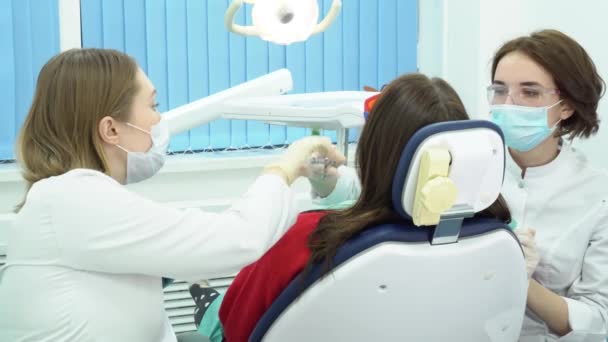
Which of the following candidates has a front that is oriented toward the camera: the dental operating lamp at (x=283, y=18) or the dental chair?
the dental operating lamp

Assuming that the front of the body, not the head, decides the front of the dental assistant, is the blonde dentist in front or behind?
in front

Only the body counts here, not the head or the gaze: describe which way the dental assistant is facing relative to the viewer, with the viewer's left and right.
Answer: facing the viewer and to the left of the viewer

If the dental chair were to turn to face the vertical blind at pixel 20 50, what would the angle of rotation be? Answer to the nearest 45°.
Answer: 0° — it already faces it

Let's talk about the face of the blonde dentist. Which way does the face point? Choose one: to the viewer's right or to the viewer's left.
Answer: to the viewer's right

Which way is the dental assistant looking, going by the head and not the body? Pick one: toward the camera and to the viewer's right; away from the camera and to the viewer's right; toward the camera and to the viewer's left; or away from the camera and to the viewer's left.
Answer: toward the camera and to the viewer's left

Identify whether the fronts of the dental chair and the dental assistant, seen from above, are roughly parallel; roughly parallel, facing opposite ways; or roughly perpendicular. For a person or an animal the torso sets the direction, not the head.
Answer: roughly perpendicular

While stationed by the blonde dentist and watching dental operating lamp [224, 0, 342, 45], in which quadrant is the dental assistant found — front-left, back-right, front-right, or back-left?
front-right

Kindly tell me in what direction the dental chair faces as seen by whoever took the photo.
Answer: facing away from the viewer and to the left of the viewer

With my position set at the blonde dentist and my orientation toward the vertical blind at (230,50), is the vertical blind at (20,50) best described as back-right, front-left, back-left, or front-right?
front-left

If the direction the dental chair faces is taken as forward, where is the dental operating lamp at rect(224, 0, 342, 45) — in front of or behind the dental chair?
in front

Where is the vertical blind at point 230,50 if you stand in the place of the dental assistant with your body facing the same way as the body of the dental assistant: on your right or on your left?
on your right

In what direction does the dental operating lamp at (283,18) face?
toward the camera

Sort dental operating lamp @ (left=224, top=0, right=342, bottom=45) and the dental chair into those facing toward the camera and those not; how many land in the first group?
1

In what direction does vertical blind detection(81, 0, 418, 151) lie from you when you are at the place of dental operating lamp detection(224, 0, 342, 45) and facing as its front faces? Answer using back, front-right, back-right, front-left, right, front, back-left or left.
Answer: back

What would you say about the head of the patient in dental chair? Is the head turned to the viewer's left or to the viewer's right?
to the viewer's left
